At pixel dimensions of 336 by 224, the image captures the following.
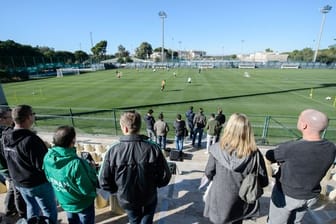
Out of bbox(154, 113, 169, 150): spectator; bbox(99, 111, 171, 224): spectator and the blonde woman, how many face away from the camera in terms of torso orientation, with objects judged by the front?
3

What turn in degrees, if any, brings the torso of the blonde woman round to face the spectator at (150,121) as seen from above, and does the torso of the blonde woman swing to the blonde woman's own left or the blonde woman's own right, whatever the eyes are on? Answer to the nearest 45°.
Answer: approximately 45° to the blonde woman's own left

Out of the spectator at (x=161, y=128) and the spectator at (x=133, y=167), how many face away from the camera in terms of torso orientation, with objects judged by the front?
2

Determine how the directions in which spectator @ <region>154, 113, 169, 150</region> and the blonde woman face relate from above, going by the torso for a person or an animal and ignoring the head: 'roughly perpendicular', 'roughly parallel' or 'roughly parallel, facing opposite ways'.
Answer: roughly parallel

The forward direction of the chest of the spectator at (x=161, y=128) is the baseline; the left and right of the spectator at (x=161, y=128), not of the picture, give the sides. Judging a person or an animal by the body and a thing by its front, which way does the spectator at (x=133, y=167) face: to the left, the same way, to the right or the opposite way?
the same way

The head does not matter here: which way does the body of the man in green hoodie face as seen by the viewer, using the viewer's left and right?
facing away from the viewer and to the right of the viewer

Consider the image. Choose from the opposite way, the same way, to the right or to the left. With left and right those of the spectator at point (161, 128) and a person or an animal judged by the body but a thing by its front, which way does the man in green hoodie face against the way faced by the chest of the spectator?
the same way

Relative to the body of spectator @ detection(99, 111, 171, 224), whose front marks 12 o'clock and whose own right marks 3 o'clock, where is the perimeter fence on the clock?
The perimeter fence is roughly at 12 o'clock from the spectator.

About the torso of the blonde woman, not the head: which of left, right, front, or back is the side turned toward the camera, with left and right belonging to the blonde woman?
back

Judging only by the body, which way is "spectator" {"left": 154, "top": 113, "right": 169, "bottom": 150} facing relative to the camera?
away from the camera

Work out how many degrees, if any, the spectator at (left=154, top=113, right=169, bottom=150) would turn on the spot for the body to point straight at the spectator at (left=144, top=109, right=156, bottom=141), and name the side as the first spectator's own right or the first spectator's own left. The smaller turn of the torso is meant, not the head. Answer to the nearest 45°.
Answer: approximately 45° to the first spectator's own left

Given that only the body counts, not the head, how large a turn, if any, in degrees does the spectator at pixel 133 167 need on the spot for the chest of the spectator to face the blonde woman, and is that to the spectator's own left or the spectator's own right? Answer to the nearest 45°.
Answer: approximately 90° to the spectator's own right

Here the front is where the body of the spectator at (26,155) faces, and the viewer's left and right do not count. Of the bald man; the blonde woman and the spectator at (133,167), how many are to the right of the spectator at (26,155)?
3

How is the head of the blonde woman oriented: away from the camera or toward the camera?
away from the camera

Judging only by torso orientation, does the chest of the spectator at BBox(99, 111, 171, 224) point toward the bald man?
no

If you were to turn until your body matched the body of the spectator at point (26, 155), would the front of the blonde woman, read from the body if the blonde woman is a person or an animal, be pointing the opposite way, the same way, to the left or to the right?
the same way

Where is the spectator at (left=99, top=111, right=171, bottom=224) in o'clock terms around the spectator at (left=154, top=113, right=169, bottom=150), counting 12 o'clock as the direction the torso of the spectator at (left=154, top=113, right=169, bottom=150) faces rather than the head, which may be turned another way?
the spectator at (left=99, top=111, right=171, bottom=224) is roughly at 6 o'clock from the spectator at (left=154, top=113, right=169, bottom=150).

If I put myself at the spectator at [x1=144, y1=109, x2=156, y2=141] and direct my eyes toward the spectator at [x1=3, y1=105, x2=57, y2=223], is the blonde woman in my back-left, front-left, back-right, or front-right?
front-left

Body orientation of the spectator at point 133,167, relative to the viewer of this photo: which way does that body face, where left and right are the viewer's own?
facing away from the viewer
